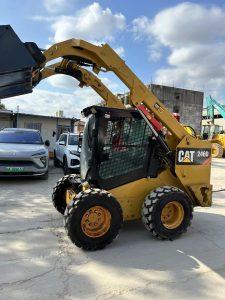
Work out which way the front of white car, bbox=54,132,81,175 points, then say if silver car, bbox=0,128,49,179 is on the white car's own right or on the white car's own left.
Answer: on the white car's own right

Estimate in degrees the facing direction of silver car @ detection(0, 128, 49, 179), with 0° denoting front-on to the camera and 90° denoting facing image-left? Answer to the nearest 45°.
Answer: approximately 0°

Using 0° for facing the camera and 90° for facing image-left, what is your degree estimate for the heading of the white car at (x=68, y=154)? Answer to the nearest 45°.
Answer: approximately 315°

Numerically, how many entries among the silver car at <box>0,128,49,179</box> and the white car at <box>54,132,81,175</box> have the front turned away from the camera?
0

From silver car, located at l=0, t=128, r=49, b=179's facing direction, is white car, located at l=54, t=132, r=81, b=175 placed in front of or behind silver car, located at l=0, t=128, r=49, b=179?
behind
